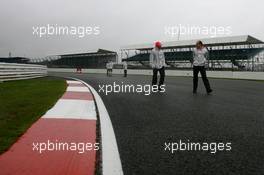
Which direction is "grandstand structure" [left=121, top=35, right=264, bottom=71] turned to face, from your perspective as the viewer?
facing the viewer and to the left of the viewer

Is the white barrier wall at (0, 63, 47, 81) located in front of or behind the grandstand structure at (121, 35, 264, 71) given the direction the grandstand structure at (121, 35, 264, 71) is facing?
in front
